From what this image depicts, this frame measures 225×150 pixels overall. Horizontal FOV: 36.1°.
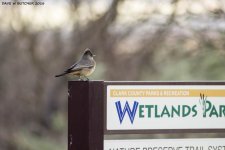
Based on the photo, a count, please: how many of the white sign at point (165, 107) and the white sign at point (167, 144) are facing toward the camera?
2

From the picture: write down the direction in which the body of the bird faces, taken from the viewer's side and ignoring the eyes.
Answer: to the viewer's right

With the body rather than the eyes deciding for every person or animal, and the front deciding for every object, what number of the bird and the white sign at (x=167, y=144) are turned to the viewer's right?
1

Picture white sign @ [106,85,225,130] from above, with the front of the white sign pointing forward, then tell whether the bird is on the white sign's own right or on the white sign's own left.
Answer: on the white sign's own right

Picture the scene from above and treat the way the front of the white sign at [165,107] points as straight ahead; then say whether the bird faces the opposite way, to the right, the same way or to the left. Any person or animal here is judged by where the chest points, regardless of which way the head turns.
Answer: to the left

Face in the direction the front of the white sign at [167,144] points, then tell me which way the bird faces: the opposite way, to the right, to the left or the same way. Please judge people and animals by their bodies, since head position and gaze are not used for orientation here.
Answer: to the left
